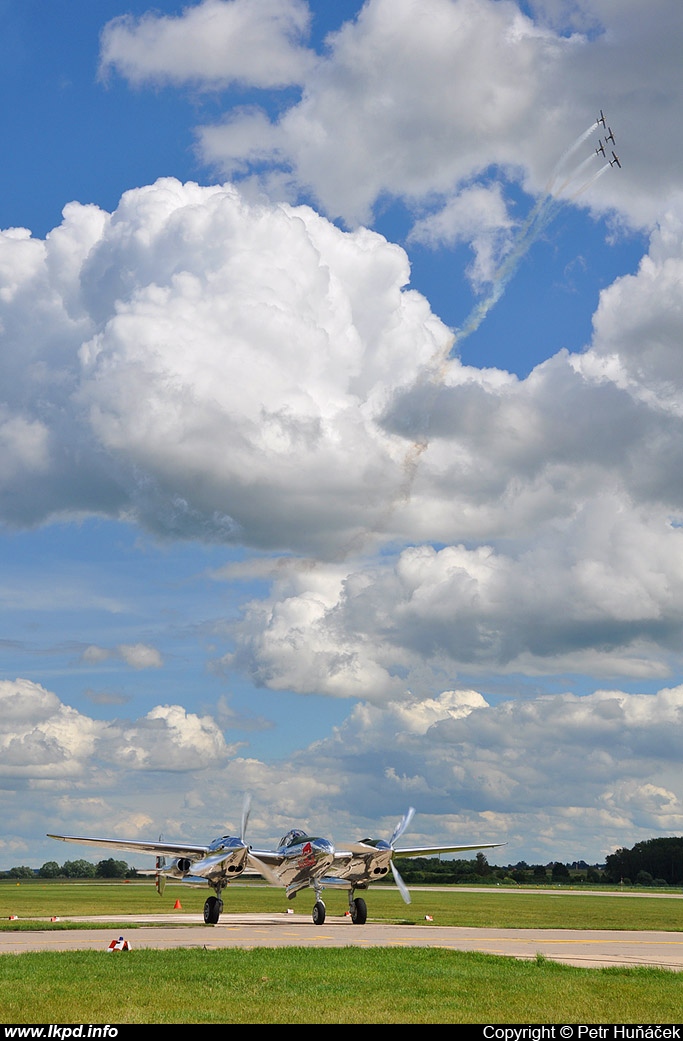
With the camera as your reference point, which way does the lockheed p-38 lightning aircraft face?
facing the viewer and to the right of the viewer
